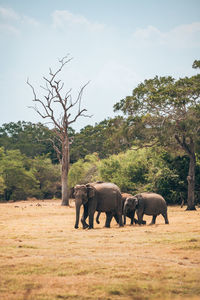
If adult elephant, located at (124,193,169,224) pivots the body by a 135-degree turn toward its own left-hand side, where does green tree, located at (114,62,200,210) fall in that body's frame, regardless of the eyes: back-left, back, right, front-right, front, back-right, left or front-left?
back-left

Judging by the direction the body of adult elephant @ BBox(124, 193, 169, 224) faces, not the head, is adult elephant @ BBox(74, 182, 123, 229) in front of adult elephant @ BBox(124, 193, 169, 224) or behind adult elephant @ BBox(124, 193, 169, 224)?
in front

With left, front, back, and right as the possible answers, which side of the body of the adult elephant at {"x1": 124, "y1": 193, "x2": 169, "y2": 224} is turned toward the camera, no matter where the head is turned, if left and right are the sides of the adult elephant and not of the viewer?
left
